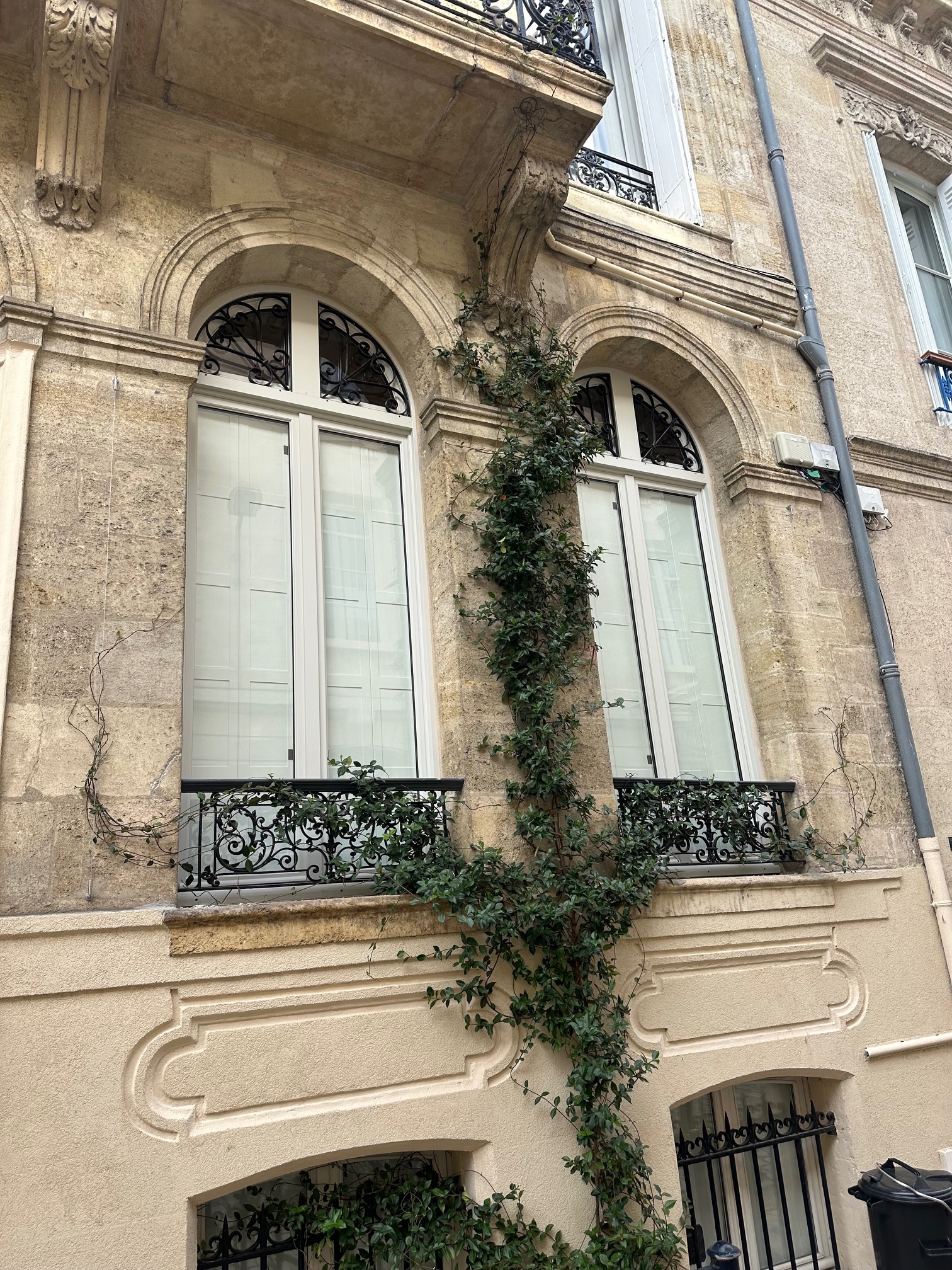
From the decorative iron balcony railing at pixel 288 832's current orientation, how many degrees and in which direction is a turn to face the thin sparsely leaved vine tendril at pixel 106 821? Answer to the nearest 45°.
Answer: approximately 45° to its right

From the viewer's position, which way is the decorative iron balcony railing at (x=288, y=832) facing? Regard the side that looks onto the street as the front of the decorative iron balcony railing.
facing the viewer

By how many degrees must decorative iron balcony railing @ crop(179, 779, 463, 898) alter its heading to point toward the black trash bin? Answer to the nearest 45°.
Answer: approximately 90° to its left

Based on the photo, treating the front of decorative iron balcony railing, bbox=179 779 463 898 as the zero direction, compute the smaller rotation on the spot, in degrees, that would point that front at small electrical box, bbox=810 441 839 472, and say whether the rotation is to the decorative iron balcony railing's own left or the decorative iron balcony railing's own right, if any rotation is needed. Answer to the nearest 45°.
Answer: approximately 90° to the decorative iron balcony railing's own left

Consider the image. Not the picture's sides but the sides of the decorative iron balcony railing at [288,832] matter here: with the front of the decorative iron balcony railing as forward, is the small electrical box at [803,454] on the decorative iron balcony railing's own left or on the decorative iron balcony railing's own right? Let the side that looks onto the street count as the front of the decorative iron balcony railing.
on the decorative iron balcony railing's own left

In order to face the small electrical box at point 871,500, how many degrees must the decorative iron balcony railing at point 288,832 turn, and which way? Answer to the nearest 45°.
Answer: approximately 90° to its left

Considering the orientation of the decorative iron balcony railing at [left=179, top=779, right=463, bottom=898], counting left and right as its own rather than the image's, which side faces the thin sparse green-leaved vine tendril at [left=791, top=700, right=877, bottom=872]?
left
